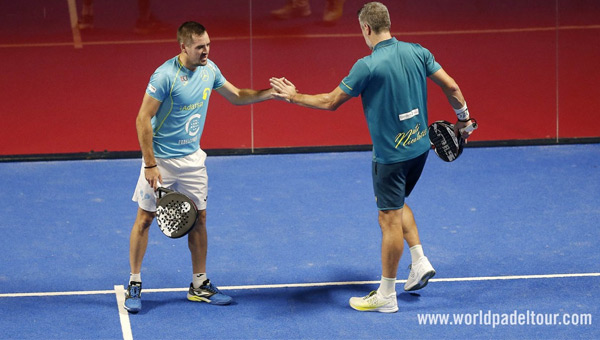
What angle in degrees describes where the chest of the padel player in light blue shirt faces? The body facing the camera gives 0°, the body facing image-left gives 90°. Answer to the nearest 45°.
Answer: approximately 315°

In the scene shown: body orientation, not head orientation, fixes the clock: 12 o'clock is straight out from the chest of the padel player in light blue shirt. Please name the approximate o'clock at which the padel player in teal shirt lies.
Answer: The padel player in teal shirt is roughly at 11 o'clock from the padel player in light blue shirt.

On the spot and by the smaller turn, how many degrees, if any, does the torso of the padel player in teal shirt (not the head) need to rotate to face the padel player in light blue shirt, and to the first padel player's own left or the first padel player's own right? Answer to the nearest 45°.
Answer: approximately 45° to the first padel player's own left

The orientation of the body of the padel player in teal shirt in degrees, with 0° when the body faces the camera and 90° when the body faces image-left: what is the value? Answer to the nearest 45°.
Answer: approximately 135°

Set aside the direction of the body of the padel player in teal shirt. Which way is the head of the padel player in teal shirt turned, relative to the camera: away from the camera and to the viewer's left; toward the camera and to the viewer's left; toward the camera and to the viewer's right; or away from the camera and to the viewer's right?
away from the camera and to the viewer's left

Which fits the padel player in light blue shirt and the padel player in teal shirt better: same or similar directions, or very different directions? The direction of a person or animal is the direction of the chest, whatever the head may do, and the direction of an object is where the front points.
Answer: very different directions
